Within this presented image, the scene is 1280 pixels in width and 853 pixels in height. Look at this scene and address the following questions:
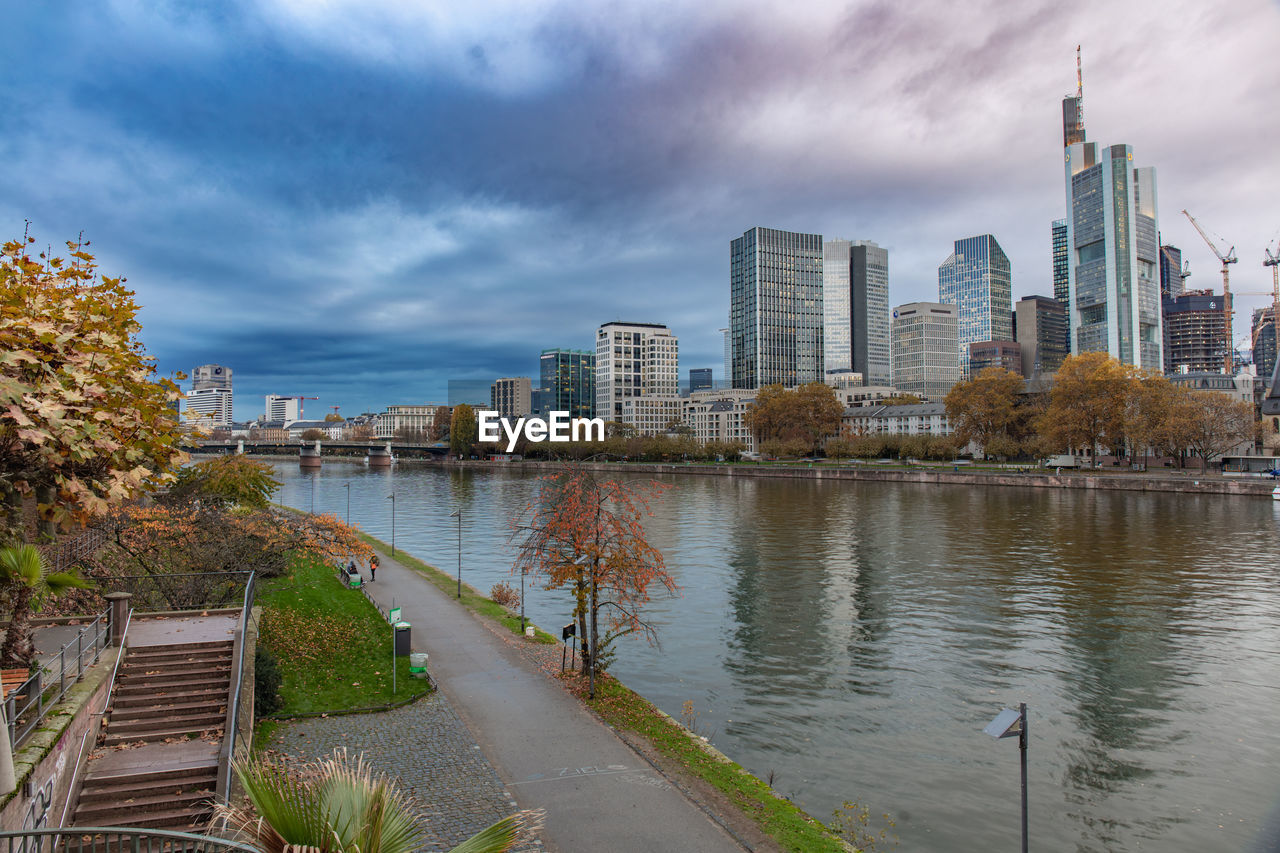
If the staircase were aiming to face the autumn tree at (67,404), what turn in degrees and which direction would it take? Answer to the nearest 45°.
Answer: approximately 135° to its right
